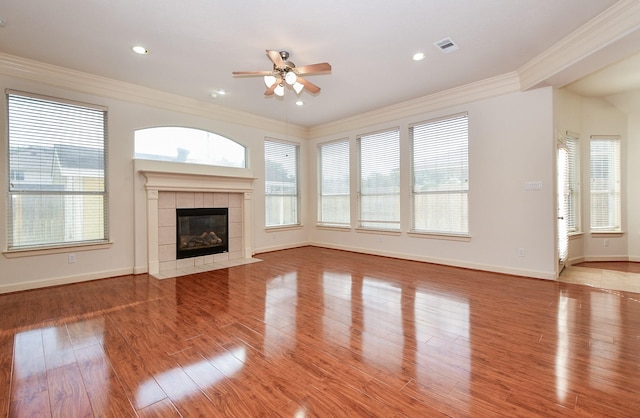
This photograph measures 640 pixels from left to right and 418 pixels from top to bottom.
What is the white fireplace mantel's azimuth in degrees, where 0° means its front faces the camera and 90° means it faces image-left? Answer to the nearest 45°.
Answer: approximately 315°

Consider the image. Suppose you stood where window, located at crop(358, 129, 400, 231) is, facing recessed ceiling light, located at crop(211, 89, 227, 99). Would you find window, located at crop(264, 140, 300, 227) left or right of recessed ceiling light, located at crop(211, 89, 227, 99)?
right

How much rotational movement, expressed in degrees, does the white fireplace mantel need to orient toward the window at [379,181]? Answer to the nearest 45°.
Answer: approximately 45° to its left
